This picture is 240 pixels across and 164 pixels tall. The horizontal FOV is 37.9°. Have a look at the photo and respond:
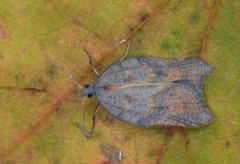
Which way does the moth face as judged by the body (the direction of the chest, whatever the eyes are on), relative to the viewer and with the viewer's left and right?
facing to the left of the viewer
